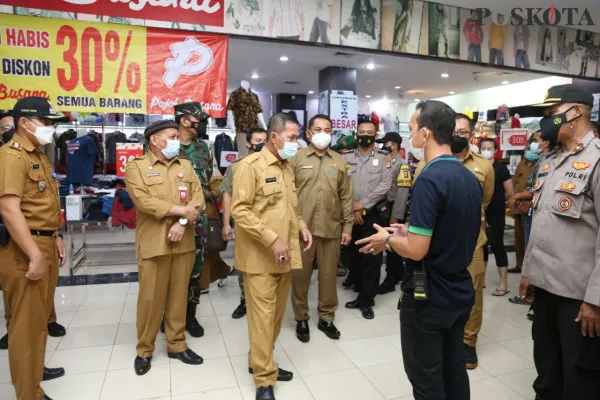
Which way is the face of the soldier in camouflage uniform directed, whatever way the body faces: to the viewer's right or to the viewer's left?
to the viewer's right

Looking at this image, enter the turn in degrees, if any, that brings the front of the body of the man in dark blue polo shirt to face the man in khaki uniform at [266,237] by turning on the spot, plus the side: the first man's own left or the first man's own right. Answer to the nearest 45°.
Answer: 0° — they already face them

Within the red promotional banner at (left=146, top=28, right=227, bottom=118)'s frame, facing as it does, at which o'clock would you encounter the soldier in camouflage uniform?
The soldier in camouflage uniform is roughly at 12 o'clock from the red promotional banner.

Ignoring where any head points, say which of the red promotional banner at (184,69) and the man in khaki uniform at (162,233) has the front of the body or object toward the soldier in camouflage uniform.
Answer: the red promotional banner

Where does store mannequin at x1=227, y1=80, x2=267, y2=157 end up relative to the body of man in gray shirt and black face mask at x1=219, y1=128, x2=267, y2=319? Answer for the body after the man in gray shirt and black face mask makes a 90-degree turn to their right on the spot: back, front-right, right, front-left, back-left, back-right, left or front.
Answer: right

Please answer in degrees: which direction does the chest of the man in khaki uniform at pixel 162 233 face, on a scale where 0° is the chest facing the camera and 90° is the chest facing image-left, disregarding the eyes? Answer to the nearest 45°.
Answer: approximately 315°

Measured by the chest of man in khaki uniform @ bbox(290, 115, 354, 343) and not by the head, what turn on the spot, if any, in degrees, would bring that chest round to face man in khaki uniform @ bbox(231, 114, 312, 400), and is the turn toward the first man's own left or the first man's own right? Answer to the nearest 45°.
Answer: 0° — they already face them

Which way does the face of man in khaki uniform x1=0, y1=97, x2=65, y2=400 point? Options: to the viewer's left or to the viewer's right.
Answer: to the viewer's right

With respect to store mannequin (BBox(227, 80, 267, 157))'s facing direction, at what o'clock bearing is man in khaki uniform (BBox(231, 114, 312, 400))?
The man in khaki uniform is roughly at 12 o'clock from the store mannequin.

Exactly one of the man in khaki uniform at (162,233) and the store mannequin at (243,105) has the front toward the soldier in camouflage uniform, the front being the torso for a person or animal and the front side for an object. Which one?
the store mannequin

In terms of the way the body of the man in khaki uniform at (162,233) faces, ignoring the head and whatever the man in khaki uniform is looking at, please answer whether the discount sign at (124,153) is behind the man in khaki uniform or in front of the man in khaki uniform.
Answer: behind
